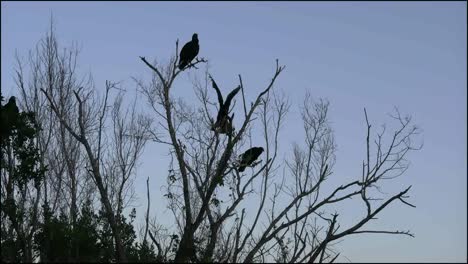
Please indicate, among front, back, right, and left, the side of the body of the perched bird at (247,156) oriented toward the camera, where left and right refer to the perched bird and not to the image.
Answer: right

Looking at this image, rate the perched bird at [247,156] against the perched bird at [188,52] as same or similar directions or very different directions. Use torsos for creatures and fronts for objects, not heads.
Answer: same or similar directions

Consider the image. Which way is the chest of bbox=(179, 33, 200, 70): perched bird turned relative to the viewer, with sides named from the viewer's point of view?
facing to the right of the viewer

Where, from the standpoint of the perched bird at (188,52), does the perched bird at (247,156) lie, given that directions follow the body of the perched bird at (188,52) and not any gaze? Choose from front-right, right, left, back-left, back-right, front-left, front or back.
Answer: front-left

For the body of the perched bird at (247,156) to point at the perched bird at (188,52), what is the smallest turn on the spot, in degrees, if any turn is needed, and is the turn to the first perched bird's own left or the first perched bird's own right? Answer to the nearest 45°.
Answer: approximately 135° to the first perched bird's own right

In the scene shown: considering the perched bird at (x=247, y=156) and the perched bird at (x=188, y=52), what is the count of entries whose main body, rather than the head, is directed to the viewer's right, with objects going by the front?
2
